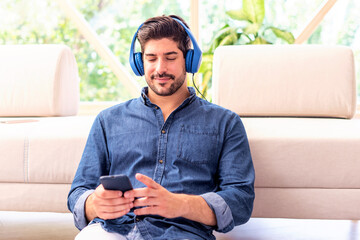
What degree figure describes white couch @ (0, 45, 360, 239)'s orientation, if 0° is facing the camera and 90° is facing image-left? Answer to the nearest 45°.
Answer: approximately 0°

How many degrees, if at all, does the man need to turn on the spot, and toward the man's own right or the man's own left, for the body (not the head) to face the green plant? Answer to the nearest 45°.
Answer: approximately 180°

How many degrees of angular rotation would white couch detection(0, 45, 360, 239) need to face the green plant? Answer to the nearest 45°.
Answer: approximately 180°

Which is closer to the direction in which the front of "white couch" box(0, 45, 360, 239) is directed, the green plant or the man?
the man

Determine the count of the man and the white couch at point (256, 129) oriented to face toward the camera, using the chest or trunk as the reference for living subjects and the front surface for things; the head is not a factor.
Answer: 2

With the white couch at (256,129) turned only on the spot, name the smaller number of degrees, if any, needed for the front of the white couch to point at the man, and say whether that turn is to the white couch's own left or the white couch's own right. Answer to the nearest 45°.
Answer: approximately 45° to the white couch's own right

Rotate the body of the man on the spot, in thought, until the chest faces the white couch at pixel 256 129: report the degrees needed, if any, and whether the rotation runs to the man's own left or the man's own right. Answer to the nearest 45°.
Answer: approximately 135° to the man's own left
